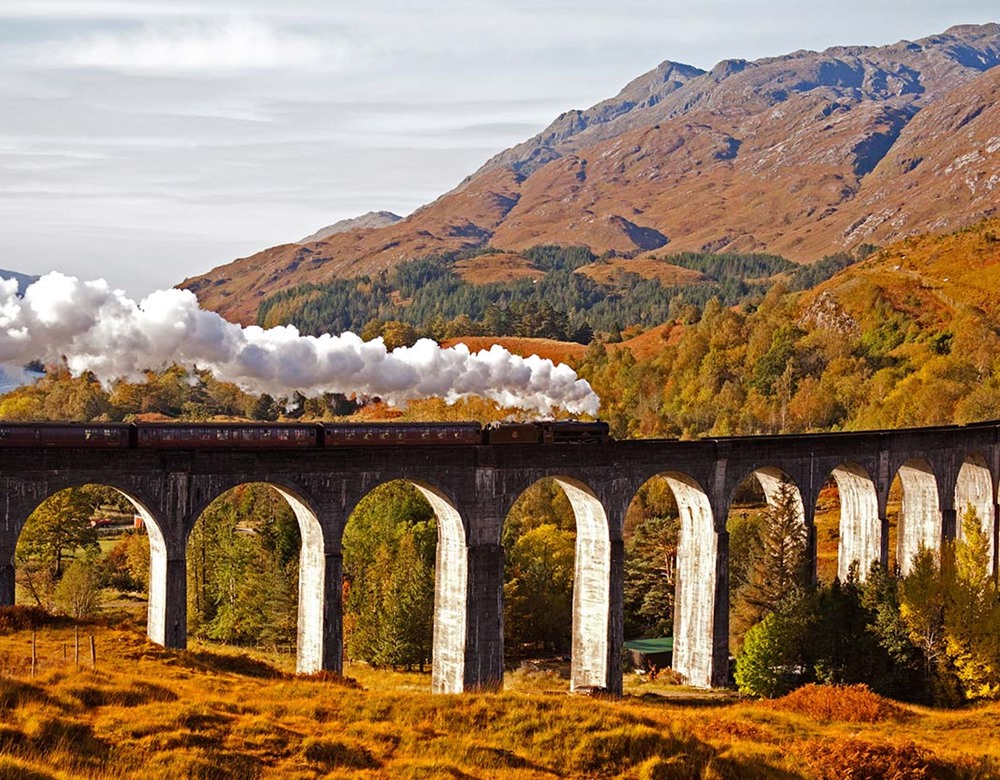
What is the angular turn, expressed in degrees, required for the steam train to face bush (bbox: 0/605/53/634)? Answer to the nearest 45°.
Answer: approximately 135° to its right

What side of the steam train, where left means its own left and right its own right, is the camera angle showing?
right
